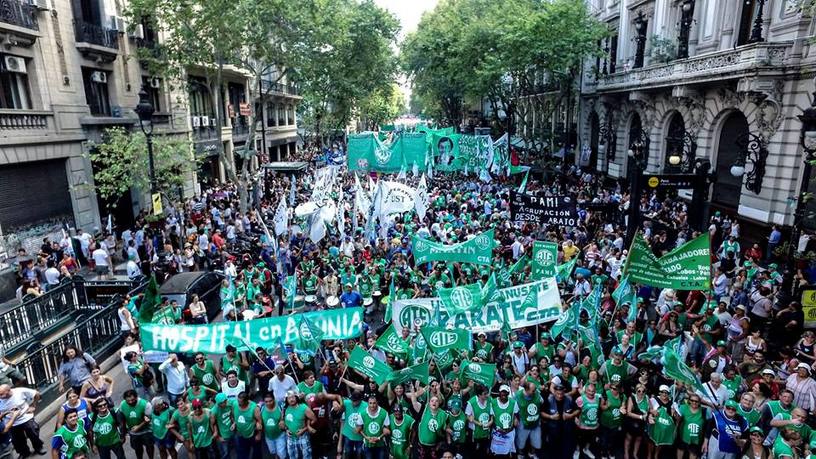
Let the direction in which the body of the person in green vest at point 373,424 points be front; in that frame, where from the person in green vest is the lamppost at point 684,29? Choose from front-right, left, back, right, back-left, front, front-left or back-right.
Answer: back-left

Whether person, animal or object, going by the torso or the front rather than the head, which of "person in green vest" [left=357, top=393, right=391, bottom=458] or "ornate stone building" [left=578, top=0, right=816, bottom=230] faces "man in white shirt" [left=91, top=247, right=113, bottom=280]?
the ornate stone building

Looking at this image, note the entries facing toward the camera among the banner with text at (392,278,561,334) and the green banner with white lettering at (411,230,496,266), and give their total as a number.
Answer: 2

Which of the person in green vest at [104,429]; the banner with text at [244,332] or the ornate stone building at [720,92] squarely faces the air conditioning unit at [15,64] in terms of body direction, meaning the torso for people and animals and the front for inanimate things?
the ornate stone building

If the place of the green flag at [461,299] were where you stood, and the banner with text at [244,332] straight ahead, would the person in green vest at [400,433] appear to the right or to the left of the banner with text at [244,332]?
left

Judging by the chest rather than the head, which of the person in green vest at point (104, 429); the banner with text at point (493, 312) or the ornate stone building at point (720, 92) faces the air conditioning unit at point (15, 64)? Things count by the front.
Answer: the ornate stone building

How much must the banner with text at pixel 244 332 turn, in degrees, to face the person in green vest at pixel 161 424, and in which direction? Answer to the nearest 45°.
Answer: approximately 45° to its right

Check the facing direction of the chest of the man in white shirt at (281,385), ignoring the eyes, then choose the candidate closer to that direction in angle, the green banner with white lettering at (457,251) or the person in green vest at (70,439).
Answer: the person in green vest

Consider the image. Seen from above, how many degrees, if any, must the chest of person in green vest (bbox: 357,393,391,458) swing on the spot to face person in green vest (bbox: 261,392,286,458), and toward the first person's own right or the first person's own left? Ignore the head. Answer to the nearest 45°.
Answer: approximately 90° to the first person's own right
